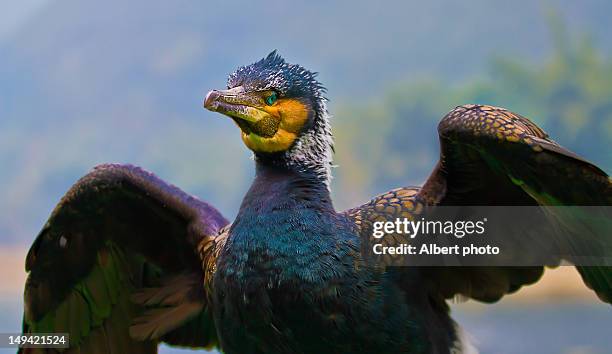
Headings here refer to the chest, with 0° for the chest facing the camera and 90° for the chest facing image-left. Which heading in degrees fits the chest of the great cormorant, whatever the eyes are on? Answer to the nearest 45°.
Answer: approximately 45°
